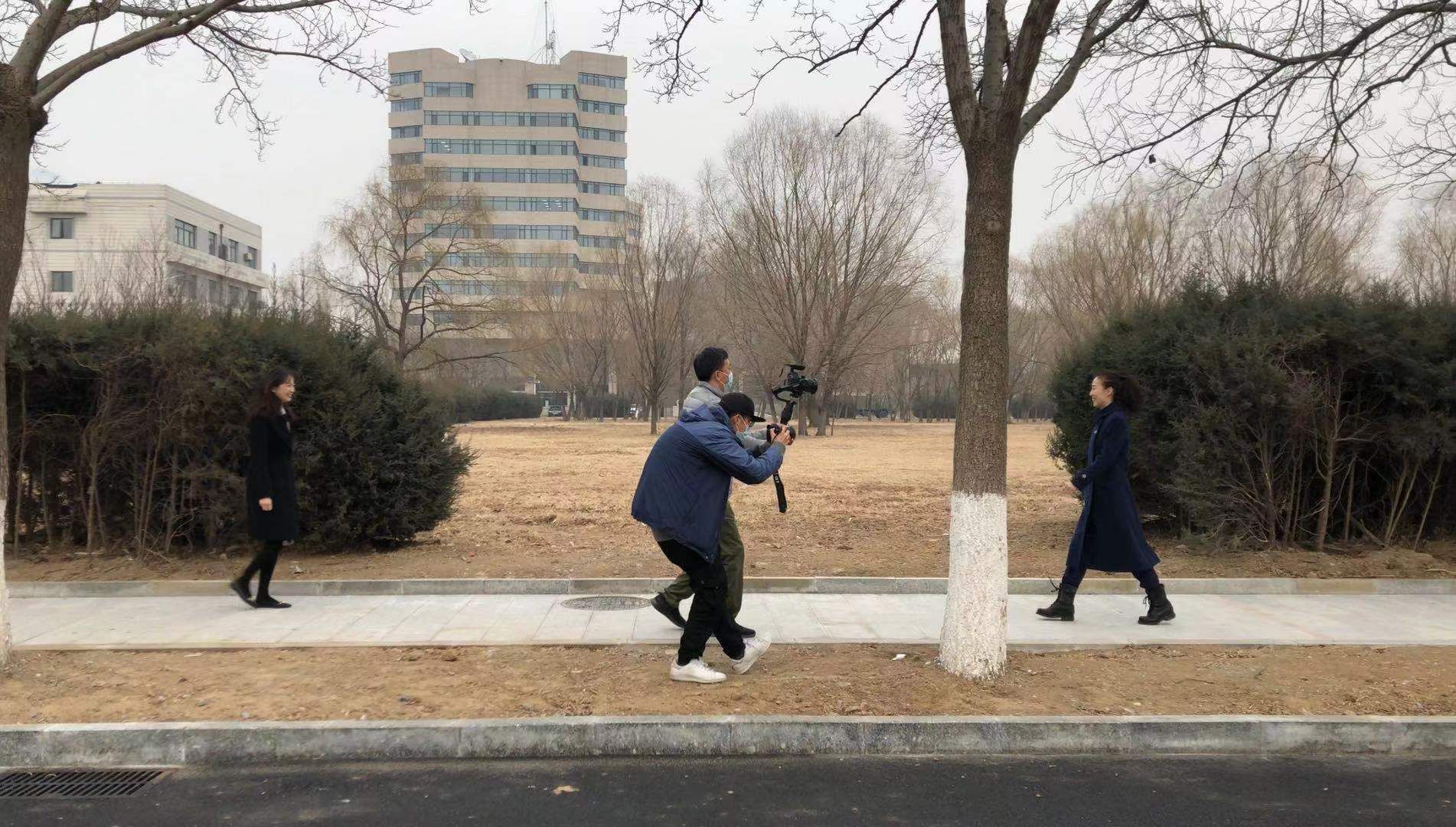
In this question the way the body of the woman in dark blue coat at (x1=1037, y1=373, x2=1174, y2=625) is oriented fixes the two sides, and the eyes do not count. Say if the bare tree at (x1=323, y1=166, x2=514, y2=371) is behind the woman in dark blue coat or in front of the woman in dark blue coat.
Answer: in front

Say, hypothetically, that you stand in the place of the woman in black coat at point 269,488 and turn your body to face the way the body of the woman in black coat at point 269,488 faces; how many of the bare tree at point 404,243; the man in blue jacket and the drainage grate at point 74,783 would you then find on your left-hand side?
1

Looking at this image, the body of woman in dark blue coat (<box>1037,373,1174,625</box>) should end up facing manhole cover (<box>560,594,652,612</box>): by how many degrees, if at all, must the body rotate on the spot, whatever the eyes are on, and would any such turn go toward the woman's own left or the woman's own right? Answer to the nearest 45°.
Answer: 0° — they already face it

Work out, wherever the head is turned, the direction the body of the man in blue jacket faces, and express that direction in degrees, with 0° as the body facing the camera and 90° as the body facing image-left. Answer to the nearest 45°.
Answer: approximately 270°

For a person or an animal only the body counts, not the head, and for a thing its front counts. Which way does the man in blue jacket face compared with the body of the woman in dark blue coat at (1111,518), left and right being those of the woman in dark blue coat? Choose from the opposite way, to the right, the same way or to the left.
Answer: the opposite way

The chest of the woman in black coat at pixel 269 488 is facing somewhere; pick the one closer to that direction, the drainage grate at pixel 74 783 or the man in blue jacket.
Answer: the man in blue jacket

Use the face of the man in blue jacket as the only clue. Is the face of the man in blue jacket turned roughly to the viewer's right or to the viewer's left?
to the viewer's right

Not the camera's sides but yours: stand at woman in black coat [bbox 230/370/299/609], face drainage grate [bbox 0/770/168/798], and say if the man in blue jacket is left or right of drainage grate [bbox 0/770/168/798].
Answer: left

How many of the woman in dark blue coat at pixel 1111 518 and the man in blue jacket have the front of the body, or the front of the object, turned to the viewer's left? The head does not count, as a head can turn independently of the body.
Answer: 1

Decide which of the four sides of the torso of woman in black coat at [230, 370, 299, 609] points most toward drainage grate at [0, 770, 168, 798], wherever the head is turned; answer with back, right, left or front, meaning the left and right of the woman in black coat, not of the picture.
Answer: right

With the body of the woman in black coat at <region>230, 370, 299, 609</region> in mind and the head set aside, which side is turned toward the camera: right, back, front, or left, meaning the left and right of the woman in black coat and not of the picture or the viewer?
right

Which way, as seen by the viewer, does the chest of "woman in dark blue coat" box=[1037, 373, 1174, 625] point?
to the viewer's left
